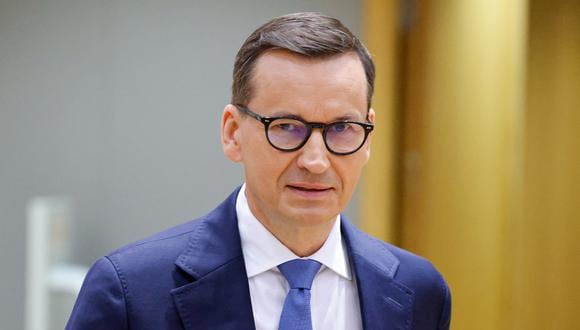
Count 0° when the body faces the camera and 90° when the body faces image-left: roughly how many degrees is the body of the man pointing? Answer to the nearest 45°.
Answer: approximately 315°
